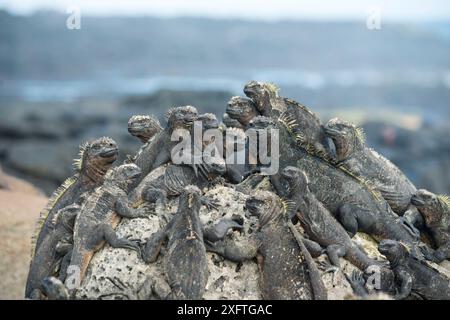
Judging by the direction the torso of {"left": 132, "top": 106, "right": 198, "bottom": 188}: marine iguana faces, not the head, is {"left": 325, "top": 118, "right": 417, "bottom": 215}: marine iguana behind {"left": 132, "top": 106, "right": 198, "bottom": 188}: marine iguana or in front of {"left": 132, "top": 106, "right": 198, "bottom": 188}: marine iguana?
in front

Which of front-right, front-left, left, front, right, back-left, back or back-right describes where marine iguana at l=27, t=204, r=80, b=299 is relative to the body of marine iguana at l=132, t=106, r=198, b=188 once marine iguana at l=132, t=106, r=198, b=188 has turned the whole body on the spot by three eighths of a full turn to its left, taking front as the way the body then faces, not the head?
left

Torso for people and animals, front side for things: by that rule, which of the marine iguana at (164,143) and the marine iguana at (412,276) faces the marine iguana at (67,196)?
the marine iguana at (412,276)

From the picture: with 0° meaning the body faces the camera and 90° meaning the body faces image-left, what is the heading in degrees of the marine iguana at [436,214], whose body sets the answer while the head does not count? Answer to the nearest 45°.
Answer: approximately 90°

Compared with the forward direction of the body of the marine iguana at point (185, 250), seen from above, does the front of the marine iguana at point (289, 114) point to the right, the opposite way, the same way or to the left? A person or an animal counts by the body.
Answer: to the left

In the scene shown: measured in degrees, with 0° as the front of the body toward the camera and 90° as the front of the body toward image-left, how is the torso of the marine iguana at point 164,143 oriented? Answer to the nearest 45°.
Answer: approximately 270°

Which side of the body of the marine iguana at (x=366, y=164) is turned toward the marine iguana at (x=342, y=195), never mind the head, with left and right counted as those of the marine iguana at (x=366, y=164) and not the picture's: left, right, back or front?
left
